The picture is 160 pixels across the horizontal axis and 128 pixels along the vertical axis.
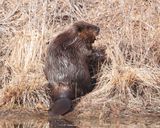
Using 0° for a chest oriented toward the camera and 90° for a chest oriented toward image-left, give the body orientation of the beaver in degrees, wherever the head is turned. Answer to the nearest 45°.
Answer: approximately 225°
